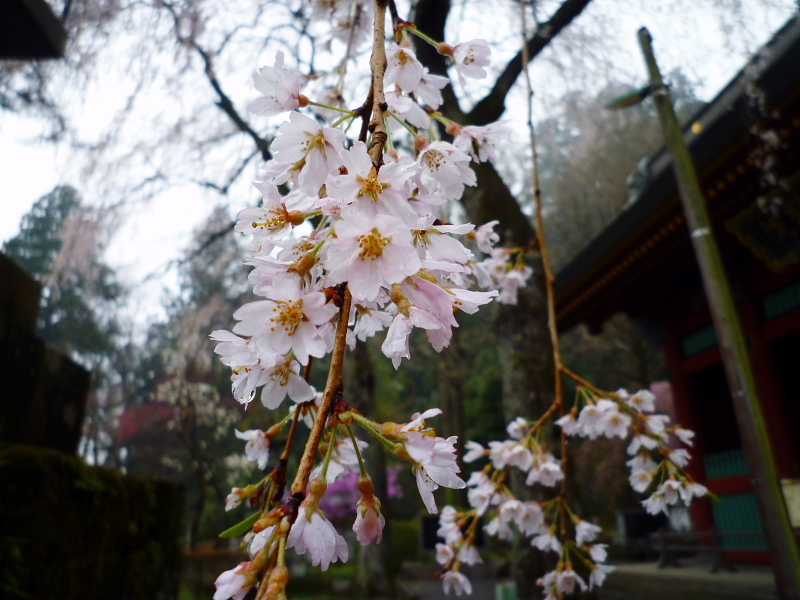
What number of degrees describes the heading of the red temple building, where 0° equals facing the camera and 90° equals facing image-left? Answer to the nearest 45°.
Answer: approximately 45°

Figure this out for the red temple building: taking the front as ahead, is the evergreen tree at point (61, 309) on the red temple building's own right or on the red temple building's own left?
on the red temple building's own right
